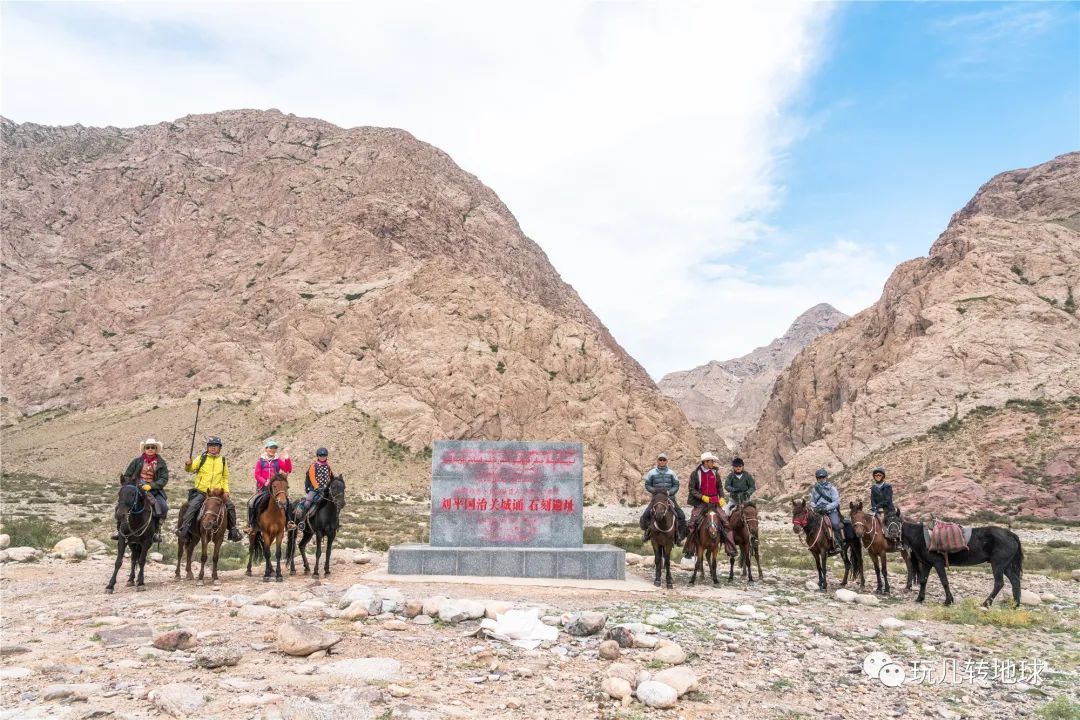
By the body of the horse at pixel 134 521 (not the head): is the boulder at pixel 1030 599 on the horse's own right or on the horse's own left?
on the horse's own left

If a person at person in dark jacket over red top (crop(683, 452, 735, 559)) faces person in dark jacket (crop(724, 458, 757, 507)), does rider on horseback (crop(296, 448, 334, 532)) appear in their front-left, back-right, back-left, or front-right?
back-left

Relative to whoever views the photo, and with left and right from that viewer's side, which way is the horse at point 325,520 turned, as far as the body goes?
facing the viewer and to the right of the viewer

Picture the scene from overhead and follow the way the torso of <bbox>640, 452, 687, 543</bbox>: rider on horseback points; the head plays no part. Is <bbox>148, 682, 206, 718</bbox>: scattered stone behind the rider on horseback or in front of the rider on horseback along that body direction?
in front

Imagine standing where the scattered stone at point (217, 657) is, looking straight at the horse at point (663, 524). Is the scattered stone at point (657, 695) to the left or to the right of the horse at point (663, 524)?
right

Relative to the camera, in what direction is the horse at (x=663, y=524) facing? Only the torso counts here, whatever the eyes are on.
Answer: toward the camera

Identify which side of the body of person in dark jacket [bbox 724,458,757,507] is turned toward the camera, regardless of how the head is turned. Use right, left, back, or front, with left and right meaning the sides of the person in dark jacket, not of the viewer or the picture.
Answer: front

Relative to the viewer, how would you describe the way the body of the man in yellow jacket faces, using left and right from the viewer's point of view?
facing the viewer

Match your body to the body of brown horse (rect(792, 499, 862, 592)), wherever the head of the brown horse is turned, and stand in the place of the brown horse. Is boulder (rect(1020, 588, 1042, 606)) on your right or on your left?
on your left

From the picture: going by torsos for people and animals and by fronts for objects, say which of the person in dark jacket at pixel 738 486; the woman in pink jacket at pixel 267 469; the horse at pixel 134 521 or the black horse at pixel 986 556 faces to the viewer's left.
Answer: the black horse
